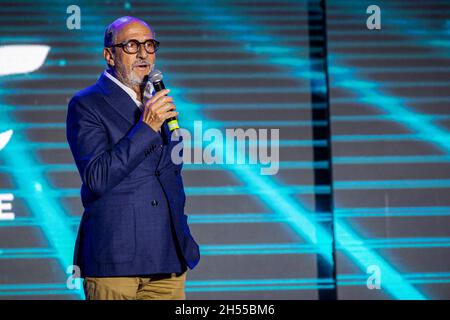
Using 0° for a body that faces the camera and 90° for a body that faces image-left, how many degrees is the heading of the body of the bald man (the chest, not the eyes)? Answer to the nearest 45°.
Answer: approximately 315°
